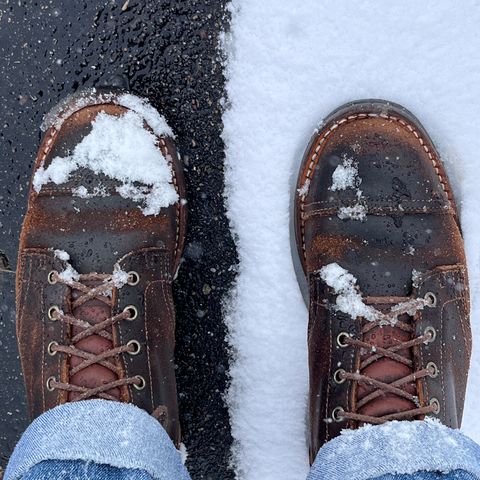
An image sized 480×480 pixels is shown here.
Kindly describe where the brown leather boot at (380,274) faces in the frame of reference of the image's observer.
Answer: facing away from the viewer

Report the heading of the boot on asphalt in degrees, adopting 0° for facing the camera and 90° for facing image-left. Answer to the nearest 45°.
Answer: approximately 180°

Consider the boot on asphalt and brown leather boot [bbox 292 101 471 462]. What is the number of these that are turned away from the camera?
2
